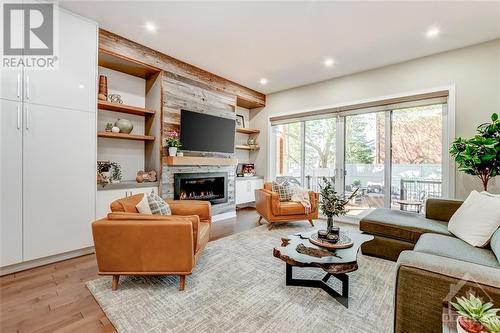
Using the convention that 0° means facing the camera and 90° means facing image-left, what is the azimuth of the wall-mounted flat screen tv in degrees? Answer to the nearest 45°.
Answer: approximately 315°

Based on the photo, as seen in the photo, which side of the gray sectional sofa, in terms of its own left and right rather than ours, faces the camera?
left

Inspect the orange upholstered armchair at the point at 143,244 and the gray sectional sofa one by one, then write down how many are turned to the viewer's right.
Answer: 1

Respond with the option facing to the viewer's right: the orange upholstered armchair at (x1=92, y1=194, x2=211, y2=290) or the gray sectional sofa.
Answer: the orange upholstered armchair

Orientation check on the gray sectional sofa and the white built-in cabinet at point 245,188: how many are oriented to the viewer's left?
1

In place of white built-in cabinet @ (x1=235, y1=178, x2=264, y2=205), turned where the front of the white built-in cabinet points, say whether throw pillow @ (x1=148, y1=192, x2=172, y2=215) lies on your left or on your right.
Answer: on your right

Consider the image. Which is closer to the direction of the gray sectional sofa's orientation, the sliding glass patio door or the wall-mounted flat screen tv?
the wall-mounted flat screen tv

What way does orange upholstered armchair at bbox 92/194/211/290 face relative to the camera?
to the viewer's right
